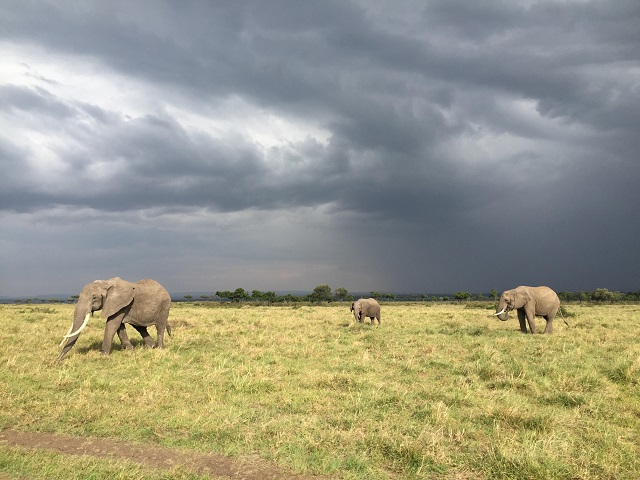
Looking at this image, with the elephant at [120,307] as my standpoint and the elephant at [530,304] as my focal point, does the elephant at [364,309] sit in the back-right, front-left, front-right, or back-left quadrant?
front-left

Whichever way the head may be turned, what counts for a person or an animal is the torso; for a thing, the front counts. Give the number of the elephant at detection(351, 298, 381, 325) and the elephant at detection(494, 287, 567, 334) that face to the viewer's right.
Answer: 0

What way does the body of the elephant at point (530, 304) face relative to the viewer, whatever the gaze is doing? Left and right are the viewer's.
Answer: facing to the left of the viewer

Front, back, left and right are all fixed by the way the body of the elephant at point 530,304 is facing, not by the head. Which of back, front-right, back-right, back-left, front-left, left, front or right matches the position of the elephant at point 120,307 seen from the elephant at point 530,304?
front-left

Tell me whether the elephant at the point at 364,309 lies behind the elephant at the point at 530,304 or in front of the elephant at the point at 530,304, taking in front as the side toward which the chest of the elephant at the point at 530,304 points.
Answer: in front

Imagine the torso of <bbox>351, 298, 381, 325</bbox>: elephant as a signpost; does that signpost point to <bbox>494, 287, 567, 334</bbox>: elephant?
no

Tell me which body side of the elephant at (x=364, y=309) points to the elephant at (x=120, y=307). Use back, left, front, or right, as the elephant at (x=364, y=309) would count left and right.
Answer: front

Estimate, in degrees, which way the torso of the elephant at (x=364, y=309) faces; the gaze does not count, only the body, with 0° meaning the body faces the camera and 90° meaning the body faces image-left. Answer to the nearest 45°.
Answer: approximately 45°
